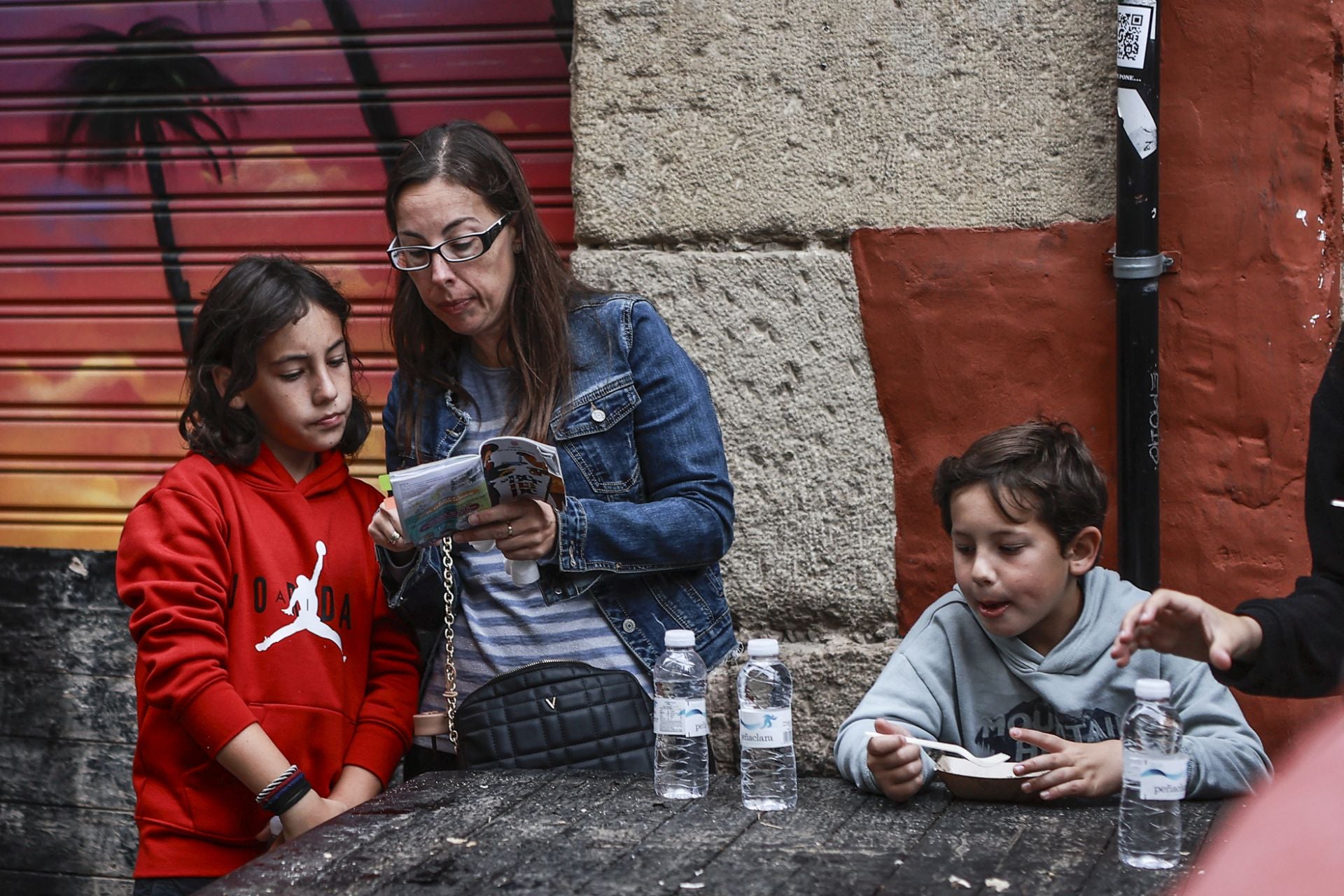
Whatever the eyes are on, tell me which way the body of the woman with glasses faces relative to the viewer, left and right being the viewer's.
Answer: facing the viewer and to the left of the viewer

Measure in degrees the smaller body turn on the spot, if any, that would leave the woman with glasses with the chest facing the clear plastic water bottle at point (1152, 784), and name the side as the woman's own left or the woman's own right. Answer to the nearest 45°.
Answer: approximately 90° to the woman's own left

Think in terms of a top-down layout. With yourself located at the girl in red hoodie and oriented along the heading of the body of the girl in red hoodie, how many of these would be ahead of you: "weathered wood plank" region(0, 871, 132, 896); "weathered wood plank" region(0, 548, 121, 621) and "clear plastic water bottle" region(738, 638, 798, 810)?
1

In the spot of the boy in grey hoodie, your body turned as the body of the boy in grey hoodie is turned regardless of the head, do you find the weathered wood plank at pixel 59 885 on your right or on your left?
on your right

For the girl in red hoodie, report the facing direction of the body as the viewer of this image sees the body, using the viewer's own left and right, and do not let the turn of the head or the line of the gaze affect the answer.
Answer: facing the viewer and to the right of the viewer

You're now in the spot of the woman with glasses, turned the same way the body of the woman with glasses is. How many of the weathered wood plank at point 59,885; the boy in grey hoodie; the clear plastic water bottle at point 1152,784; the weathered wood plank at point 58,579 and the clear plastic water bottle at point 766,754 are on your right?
2

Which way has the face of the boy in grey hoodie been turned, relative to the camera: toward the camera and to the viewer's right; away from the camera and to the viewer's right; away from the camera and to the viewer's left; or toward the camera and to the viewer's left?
toward the camera and to the viewer's left
